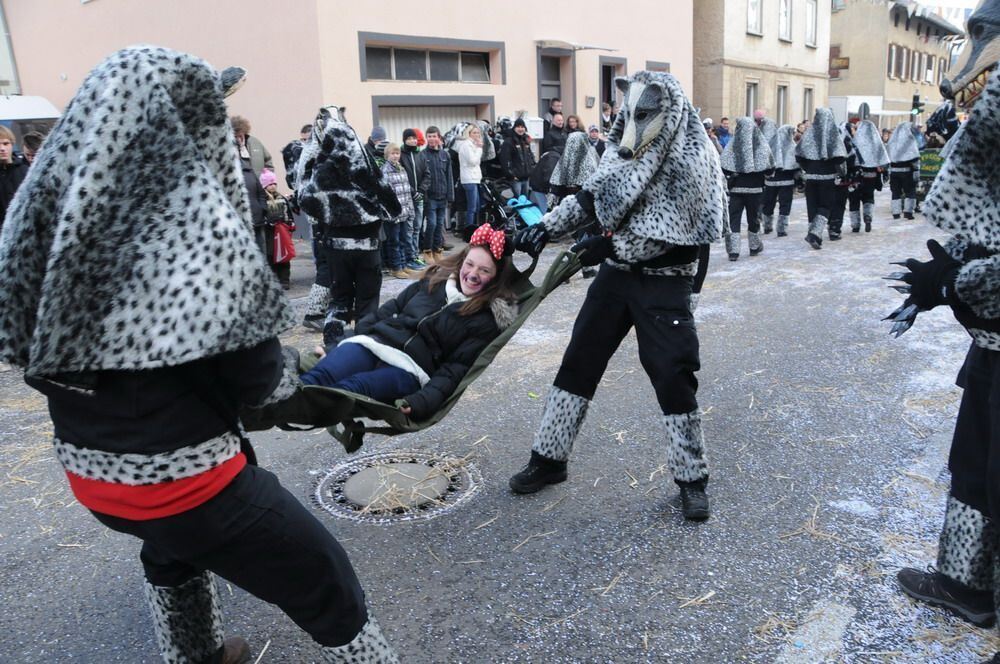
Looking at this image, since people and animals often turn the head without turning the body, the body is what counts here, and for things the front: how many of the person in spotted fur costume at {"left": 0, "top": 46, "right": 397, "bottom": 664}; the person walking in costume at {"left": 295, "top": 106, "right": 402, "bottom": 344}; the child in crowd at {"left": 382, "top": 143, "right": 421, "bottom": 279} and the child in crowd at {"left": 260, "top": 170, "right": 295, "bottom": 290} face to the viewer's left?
0

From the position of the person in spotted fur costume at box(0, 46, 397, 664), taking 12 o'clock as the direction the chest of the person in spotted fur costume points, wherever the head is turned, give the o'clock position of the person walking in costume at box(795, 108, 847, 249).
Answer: The person walking in costume is roughly at 12 o'clock from the person in spotted fur costume.

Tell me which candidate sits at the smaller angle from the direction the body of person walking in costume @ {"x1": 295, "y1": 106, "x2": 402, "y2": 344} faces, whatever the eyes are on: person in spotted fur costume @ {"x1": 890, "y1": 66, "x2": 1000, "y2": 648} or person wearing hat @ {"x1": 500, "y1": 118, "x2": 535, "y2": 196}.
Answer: the person wearing hat

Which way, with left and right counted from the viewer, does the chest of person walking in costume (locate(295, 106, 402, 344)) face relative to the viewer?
facing away from the viewer

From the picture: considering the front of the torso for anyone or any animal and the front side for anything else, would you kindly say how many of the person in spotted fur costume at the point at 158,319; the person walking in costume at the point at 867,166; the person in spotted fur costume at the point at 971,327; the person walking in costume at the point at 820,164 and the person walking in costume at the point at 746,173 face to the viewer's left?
1

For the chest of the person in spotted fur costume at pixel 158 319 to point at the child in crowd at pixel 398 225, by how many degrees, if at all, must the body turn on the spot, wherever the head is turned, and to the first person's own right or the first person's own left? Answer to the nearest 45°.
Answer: approximately 45° to the first person's own left

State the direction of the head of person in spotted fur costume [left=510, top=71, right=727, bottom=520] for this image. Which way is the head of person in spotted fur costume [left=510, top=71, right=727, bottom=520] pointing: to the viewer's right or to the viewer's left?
to the viewer's left

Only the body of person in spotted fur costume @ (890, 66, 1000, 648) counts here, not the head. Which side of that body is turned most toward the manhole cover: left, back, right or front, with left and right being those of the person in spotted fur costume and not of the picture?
front

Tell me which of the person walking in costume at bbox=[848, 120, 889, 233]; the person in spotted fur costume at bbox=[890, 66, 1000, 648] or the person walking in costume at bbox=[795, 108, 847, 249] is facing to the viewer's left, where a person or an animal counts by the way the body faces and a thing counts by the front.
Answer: the person in spotted fur costume

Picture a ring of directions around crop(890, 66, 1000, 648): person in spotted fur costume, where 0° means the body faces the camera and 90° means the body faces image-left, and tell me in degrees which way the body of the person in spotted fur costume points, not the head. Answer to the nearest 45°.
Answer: approximately 90°

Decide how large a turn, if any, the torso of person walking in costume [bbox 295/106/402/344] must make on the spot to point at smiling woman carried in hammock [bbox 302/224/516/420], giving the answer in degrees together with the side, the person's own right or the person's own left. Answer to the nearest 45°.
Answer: approximately 180°

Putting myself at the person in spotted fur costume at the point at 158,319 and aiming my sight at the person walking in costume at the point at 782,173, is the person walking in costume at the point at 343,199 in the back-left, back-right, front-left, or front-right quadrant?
front-left
